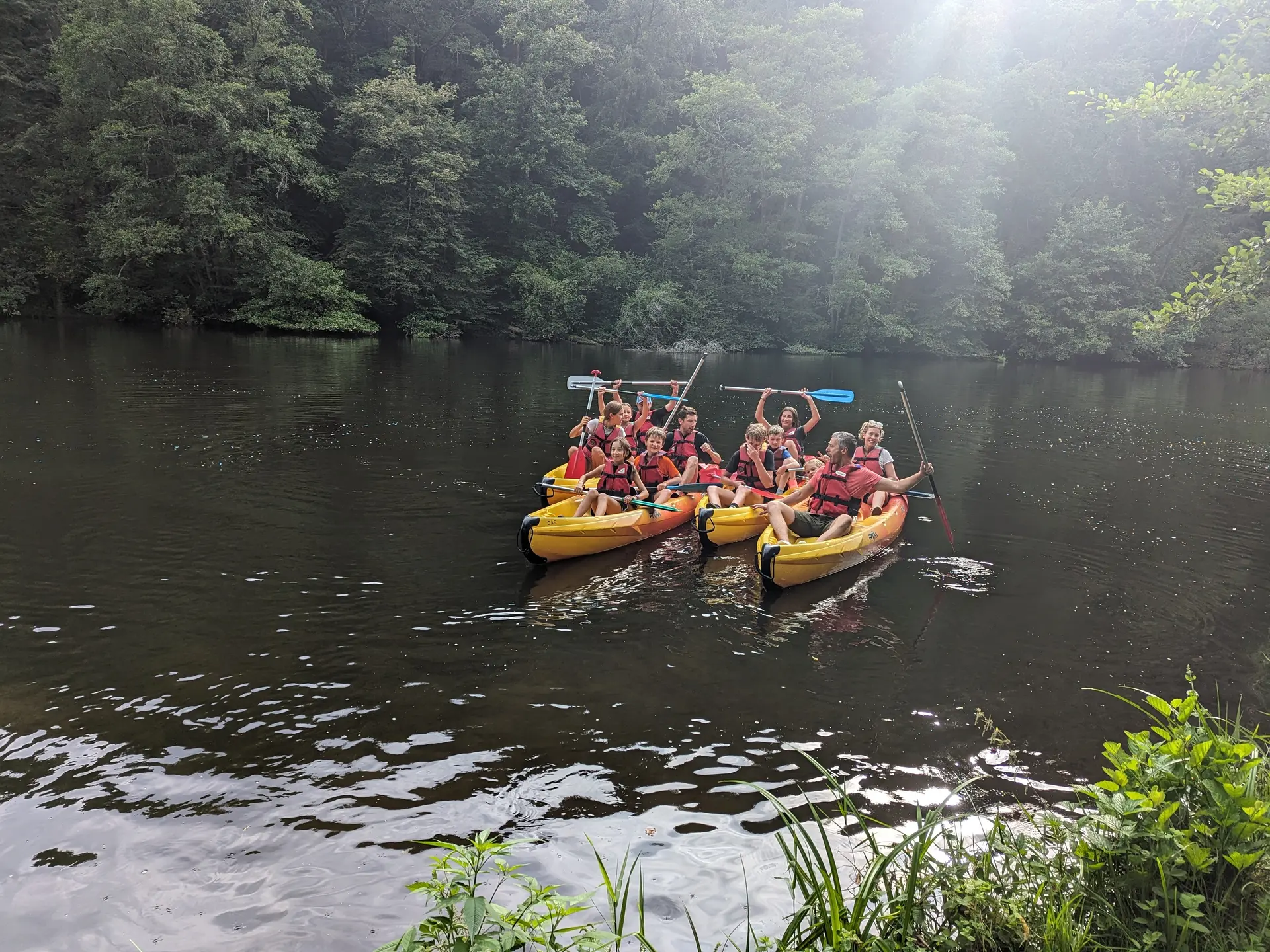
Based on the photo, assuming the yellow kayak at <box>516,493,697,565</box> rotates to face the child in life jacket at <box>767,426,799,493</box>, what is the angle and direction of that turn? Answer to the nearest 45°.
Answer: approximately 180°

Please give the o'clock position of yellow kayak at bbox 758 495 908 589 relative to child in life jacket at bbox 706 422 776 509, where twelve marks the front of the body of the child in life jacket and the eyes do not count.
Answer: The yellow kayak is roughly at 10 o'clock from the child in life jacket.

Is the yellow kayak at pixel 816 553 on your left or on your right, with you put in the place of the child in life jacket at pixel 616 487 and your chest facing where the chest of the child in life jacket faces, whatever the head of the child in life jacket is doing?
on your left

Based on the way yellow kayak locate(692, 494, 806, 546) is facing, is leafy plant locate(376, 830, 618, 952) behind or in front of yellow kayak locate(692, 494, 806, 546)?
in front

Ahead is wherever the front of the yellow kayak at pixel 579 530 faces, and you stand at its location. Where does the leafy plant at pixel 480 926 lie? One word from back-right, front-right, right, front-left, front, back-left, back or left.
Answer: front-left

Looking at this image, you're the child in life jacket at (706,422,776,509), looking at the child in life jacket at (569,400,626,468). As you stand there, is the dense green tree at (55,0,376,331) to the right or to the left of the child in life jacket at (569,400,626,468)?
right

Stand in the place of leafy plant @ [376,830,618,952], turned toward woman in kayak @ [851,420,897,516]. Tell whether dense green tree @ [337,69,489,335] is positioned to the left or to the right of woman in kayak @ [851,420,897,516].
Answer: left

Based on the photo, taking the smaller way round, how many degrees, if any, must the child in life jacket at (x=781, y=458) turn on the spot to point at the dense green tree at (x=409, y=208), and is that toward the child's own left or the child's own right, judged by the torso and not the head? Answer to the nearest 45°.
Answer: approximately 90° to the child's own right

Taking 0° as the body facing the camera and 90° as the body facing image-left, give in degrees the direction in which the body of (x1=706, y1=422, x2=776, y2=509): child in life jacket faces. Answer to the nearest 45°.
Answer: approximately 45°

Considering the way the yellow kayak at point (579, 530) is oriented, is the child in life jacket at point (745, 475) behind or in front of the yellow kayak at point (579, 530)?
behind
